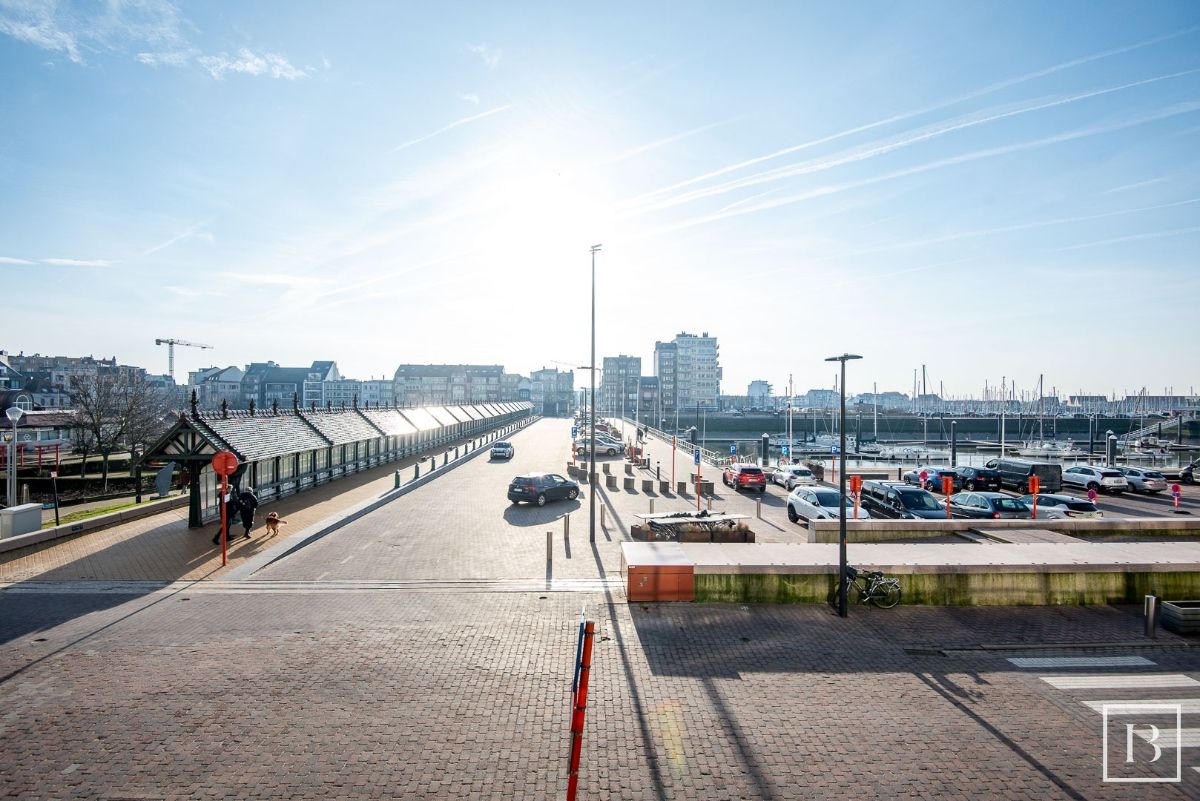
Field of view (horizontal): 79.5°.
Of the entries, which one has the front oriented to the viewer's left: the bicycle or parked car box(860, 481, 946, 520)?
the bicycle

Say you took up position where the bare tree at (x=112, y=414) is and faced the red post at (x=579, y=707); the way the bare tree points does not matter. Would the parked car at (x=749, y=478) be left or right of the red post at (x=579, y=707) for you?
left

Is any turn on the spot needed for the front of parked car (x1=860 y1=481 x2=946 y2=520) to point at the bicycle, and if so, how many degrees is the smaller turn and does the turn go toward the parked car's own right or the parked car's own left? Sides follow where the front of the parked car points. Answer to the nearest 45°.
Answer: approximately 45° to the parked car's own right

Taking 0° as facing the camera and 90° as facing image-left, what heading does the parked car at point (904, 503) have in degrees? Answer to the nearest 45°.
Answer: approximately 315°

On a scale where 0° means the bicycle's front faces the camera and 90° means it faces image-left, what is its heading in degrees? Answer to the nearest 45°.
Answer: approximately 90°

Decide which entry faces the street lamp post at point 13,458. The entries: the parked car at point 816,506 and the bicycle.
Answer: the bicycle

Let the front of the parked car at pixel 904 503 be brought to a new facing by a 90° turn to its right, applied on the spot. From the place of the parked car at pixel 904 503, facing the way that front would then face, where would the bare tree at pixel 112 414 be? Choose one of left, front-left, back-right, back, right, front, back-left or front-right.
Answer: front-right
